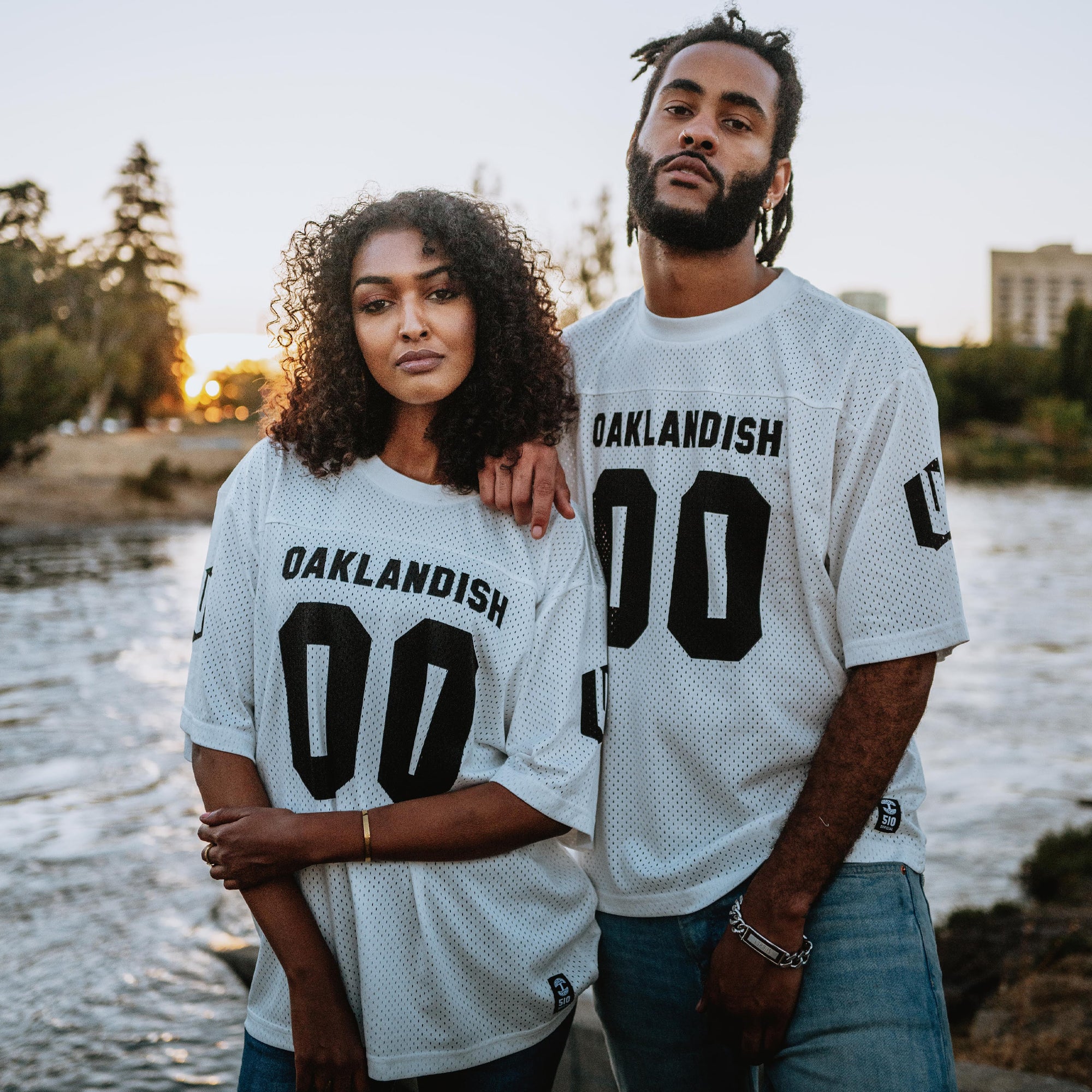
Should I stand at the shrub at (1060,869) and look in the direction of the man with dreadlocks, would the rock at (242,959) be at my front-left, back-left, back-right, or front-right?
front-right

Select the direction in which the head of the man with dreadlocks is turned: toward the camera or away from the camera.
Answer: toward the camera

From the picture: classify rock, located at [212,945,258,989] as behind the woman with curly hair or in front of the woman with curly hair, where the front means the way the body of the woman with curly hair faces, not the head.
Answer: behind

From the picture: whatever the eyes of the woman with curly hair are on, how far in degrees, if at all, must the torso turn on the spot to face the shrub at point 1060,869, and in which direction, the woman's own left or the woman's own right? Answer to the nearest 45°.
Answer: approximately 135° to the woman's own left

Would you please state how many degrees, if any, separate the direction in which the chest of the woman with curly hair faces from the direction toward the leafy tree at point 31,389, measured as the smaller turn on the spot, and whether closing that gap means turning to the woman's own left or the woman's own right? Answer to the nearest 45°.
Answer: approximately 180°

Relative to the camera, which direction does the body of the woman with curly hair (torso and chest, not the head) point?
toward the camera

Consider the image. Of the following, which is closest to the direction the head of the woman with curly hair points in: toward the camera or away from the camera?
toward the camera

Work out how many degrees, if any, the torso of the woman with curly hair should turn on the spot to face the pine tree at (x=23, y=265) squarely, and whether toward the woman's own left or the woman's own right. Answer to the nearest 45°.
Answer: approximately 180°

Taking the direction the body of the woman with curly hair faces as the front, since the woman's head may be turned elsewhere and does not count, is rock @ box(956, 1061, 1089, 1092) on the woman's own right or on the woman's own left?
on the woman's own left

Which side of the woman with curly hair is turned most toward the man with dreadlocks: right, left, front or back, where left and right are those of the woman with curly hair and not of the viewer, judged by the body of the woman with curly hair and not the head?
left
